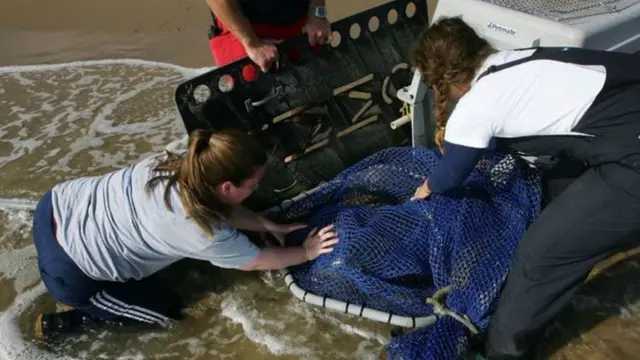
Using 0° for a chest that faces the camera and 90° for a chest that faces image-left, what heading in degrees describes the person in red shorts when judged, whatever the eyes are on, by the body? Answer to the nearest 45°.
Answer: approximately 315°

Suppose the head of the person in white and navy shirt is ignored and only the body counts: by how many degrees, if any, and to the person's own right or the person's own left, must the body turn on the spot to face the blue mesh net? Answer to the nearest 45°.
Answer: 0° — they already face it

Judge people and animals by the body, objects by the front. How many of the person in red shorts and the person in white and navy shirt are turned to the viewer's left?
1

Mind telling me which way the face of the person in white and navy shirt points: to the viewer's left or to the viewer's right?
to the viewer's left

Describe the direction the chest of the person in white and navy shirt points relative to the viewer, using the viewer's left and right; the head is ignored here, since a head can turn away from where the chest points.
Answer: facing to the left of the viewer

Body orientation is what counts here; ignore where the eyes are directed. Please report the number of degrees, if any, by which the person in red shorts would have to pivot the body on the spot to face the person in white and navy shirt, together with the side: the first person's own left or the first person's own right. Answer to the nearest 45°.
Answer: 0° — they already face them
